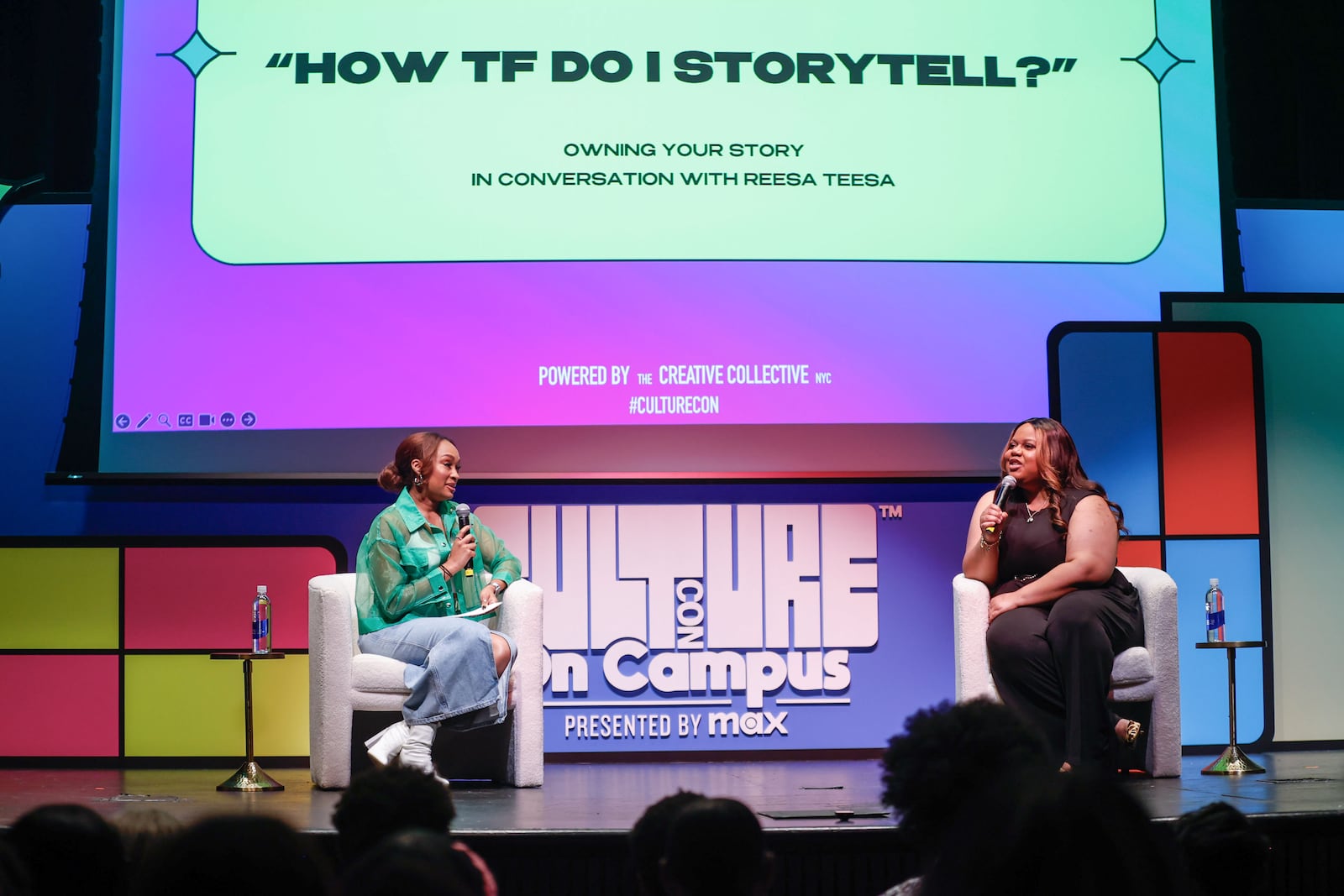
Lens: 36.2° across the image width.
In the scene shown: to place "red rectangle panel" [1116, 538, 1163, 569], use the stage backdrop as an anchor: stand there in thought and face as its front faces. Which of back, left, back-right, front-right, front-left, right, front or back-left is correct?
left

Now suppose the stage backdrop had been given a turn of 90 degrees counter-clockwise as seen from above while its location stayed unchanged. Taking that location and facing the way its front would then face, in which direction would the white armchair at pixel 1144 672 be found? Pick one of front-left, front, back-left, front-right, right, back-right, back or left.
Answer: front-right

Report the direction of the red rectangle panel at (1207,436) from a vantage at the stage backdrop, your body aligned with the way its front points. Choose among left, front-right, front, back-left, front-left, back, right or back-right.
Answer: left

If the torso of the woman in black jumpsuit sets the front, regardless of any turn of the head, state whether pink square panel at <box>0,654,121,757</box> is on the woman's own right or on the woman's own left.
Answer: on the woman's own right

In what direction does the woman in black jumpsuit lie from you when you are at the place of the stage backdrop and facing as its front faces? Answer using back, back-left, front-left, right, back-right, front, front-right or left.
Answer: front-left

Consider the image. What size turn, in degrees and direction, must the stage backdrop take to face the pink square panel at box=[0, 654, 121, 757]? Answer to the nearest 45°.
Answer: approximately 90° to its right

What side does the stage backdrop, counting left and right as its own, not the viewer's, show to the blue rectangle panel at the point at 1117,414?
left
